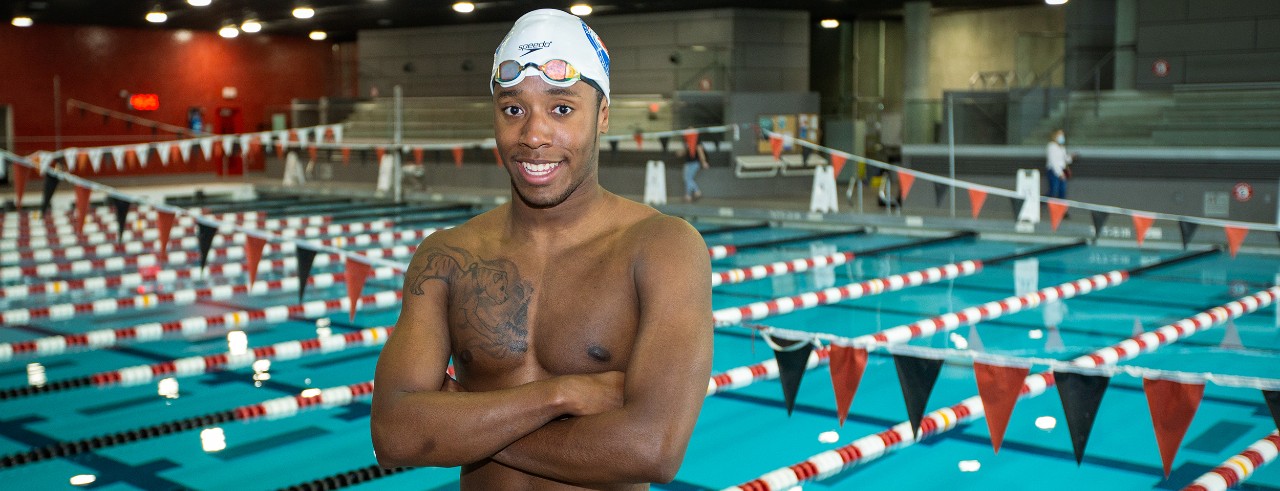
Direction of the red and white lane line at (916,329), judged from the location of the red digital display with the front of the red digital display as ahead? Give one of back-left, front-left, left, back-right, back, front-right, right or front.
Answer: front

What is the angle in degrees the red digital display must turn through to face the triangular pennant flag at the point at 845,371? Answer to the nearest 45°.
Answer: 0° — it already faces it

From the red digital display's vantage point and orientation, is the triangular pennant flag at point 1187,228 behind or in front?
in front

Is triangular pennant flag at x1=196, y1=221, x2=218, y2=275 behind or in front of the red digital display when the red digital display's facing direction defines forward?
in front

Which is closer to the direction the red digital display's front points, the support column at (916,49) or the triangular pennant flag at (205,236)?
the triangular pennant flag

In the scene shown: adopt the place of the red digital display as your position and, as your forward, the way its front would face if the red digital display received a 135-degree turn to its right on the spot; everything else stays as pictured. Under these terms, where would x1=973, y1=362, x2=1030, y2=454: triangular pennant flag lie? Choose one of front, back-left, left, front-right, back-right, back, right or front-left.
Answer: back-left

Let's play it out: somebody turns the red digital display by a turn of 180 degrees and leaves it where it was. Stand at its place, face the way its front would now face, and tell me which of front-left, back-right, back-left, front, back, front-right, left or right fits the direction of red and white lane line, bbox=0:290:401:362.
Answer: back

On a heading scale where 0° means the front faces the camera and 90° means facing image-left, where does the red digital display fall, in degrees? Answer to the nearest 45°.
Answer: approximately 0°

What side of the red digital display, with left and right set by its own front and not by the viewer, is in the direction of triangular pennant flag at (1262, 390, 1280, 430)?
front

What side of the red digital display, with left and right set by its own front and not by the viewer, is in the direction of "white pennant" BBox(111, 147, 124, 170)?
front

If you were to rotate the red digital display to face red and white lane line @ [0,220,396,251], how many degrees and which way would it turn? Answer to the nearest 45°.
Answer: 0° — it already faces it
